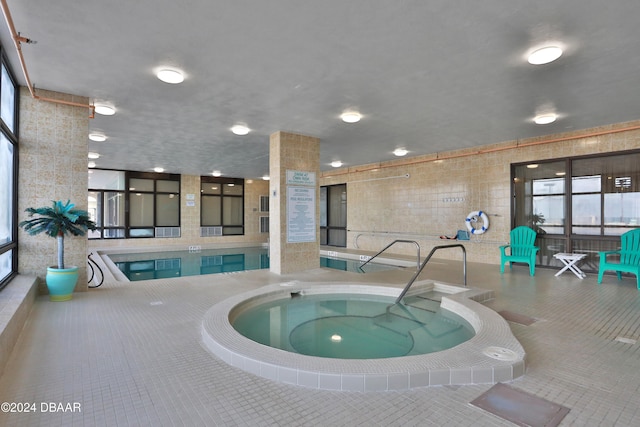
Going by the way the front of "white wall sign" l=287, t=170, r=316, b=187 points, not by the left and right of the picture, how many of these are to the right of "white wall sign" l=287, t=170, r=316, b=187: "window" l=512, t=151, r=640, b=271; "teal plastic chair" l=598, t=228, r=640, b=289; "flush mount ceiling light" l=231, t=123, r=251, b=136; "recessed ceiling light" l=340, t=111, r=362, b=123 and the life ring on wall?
1

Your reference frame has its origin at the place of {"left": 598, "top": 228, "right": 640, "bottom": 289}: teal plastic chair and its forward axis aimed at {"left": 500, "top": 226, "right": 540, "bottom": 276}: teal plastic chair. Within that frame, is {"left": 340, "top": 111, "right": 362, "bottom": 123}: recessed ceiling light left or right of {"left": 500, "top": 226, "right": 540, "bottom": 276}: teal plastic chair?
left

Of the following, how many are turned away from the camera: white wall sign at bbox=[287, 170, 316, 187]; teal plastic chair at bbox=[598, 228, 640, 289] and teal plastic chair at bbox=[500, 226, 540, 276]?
0

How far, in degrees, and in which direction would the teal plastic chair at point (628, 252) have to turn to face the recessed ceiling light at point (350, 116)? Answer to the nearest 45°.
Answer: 0° — it already faces it

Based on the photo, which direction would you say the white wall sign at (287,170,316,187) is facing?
toward the camera

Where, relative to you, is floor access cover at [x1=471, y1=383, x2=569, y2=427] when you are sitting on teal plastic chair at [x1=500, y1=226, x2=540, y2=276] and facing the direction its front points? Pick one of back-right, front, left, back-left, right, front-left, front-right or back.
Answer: front-left

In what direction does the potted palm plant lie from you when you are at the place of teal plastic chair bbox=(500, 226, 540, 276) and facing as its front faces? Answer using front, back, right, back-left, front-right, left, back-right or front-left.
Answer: front

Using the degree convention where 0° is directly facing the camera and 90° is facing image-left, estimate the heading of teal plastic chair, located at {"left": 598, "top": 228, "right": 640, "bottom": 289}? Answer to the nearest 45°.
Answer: approximately 45°

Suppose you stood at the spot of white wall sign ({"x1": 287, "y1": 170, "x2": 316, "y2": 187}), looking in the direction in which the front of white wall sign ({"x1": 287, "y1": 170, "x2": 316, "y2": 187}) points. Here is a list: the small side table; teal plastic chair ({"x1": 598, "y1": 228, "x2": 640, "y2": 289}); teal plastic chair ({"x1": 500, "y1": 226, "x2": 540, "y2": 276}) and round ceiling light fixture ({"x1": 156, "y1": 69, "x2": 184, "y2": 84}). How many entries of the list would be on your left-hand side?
3

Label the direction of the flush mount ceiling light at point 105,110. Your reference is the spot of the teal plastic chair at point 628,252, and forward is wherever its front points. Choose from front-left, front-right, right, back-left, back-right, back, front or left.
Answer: front

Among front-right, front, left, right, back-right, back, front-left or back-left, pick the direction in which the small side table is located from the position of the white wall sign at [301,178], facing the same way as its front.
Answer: left

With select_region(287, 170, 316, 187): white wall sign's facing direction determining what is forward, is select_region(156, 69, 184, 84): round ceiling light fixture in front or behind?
in front

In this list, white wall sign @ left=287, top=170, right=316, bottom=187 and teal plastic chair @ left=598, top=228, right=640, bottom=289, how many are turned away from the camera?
0

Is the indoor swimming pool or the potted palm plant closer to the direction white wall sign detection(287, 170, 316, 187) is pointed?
the potted palm plant

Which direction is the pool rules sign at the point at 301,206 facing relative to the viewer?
toward the camera

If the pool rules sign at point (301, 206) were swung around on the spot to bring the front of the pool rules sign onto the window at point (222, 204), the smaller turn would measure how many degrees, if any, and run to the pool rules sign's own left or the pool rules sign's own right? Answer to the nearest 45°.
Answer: approximately 135° to the pool rules sign's own right
